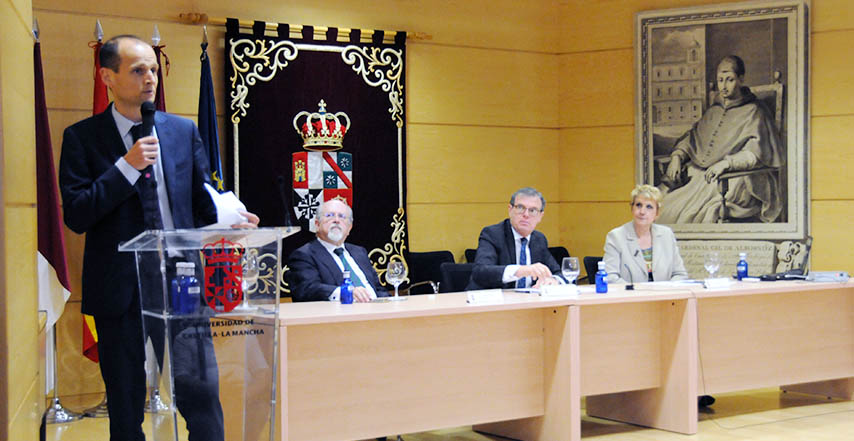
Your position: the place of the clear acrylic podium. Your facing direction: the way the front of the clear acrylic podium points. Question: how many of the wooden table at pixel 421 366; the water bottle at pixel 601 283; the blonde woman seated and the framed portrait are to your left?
4

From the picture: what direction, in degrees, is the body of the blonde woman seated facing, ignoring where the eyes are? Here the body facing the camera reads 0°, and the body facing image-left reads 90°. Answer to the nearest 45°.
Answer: approximately 0°

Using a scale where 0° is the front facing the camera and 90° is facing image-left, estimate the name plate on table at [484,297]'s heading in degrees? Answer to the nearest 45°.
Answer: approximately 0°

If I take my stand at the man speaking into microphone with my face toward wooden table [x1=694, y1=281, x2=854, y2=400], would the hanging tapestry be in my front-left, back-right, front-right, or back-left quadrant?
front-left

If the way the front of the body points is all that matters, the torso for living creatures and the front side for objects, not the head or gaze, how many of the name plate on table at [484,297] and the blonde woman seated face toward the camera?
2

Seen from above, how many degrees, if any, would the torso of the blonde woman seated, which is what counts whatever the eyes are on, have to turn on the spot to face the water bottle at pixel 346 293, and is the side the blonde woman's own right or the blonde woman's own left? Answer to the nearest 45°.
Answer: approximately 45° to the blonde woman's own right

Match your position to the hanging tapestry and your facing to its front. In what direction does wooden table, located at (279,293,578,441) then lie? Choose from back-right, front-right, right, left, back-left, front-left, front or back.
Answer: front

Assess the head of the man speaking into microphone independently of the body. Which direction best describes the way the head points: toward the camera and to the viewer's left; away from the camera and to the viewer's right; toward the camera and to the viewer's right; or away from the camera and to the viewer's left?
toward the camera and to the viewer's right

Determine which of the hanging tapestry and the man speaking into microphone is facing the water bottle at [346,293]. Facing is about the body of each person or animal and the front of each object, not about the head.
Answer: the hanging tapestry

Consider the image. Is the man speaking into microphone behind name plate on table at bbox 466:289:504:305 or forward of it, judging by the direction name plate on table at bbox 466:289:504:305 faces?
forward

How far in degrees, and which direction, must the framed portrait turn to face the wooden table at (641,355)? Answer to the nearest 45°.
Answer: approximately 45° to its left

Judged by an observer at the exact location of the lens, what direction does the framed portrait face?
facing the viewer and to the left of the viewer

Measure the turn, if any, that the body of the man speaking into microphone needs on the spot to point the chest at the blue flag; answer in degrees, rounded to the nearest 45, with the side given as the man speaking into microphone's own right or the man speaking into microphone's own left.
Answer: approximately 135° to the man speaking into microphone's own left

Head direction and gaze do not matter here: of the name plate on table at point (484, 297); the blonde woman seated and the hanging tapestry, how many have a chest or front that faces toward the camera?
3
